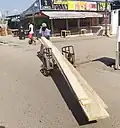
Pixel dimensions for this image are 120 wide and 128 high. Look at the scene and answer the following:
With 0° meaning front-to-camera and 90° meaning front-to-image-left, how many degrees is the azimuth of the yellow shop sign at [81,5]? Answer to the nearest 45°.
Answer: approximately 0°

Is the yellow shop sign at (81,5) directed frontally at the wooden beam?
yes
